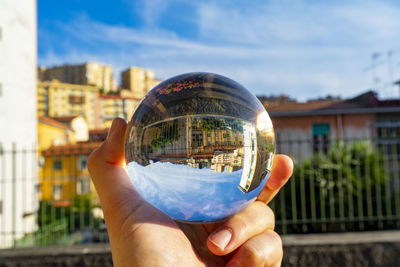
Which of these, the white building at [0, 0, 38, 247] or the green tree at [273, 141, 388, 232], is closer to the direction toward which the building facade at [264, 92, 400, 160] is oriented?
the green tree

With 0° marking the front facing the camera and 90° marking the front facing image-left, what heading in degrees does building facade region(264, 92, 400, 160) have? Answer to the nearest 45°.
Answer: approximately 0°

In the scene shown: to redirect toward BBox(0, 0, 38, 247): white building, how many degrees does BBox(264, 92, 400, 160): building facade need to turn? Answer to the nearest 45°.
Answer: approximately 45° to its right

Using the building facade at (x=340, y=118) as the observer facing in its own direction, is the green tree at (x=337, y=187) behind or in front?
in front
